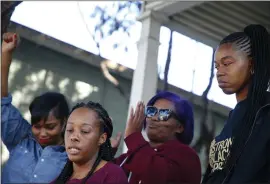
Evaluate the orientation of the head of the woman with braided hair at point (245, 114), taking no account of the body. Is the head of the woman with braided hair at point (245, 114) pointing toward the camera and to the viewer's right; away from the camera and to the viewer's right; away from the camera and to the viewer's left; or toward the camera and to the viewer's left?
toward the camera and to the viewer's left

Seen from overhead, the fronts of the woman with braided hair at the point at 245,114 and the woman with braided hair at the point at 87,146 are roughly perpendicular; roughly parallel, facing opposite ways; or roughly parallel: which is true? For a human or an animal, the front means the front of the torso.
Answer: roughly parallel

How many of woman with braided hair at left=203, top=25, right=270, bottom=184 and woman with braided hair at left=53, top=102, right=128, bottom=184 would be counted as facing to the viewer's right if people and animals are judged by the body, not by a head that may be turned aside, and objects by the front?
0

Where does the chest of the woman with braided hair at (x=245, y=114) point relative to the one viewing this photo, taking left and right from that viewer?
facing the viewer and to the left of the viewer

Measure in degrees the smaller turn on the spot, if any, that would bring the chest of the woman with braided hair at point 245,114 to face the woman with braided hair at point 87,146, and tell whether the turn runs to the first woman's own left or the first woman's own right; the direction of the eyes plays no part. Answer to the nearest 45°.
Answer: approximately 45° to the first woman's own right

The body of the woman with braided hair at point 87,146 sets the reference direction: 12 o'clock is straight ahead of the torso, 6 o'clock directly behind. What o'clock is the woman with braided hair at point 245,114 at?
the woman with braided hair at point 245,114 is roughly at 8 o'clock from the woman with braided hair at point 87,146.
